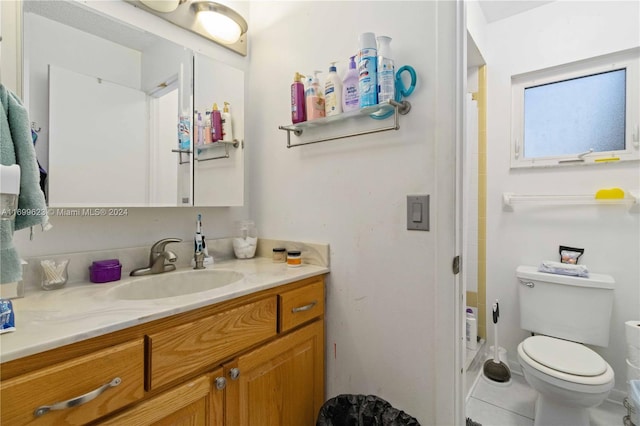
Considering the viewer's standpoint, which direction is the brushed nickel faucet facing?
facing the viewer and to the right of the viewer

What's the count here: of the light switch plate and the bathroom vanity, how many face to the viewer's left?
0

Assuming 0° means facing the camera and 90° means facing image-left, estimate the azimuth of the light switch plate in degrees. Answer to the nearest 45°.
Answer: approximately 0°

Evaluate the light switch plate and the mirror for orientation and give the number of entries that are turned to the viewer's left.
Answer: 0

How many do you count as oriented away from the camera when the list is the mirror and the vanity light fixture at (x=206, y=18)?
0
